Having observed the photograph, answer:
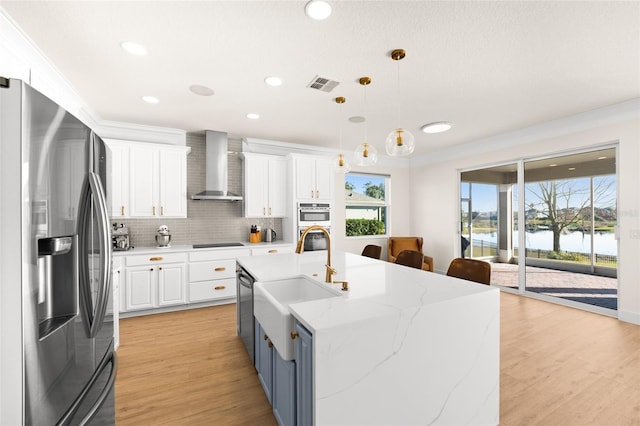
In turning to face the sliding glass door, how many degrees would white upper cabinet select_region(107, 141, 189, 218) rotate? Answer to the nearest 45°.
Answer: approximately 45° to its left

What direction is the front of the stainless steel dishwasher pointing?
to the viewer's left

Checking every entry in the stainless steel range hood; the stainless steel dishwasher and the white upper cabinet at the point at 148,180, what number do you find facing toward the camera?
2

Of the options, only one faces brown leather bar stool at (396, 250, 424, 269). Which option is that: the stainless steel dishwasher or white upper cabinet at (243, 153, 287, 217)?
the white upper cabinet

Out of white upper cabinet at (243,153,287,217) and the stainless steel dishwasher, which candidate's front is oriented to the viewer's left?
the stainless steel dishwasher

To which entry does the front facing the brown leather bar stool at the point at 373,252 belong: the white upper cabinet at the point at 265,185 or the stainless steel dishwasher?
the white upper cabinet

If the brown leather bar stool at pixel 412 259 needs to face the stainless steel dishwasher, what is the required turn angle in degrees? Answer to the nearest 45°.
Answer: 0° — it already faces it

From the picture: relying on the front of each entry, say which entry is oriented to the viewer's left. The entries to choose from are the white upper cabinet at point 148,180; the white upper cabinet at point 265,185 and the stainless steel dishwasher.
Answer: the stainless steel dishwasher

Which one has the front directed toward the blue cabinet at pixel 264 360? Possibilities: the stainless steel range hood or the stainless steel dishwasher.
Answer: the stainless steel range hood
